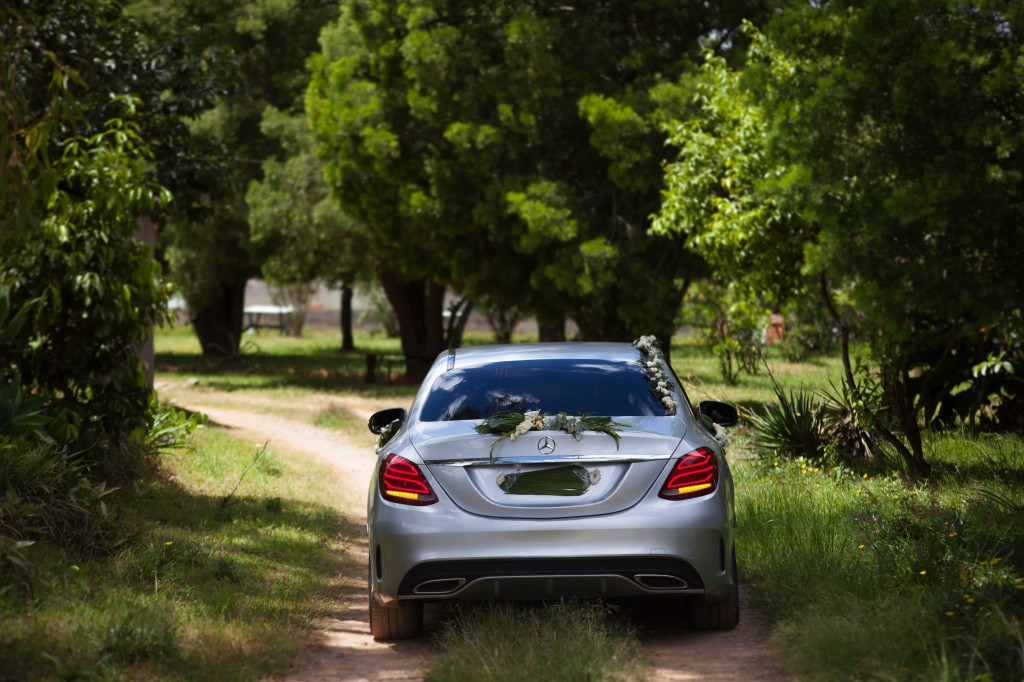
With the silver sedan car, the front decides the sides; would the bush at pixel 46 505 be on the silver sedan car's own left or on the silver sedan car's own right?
on the silver sedan car's own left

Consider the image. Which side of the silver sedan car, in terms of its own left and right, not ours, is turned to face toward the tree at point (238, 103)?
front

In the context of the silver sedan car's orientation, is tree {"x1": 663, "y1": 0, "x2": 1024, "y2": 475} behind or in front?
in front

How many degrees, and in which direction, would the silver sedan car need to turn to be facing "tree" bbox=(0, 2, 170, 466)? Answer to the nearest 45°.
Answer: approximately 45° to its left

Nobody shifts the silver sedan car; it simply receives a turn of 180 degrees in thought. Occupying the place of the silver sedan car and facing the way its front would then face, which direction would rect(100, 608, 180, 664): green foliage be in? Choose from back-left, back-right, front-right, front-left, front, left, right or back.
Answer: right

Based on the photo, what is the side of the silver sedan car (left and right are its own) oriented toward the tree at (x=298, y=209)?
front

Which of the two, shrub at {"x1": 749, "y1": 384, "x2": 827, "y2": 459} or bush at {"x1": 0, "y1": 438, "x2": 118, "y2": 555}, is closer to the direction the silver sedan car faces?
the shrub

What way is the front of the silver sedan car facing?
away from the camera
